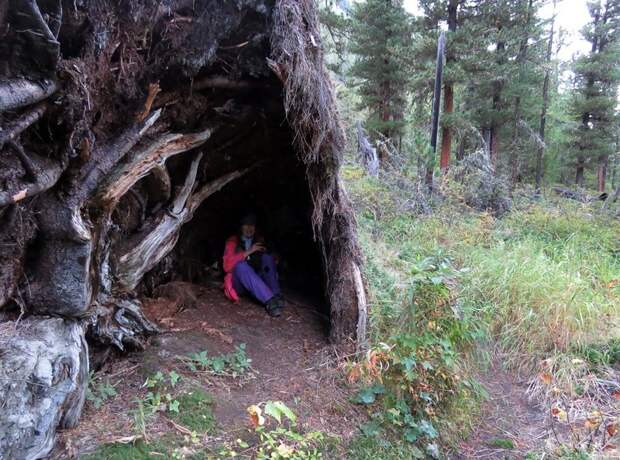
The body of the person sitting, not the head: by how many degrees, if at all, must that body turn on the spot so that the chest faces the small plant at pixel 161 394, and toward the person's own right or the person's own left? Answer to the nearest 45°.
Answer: approximately 45° to the person's own right

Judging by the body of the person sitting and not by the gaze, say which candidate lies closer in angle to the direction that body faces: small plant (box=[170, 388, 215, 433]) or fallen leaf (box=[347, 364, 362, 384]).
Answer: the fallen leaf

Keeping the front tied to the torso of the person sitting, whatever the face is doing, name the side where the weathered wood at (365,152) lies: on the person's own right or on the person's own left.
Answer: on the person's own left

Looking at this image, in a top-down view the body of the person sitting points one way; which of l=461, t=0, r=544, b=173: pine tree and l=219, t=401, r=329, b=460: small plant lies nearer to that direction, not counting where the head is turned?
the small plant

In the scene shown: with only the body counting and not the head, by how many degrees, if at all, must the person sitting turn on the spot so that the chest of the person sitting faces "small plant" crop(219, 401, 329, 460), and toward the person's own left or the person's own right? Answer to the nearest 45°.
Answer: approximately 45° to the person's own right

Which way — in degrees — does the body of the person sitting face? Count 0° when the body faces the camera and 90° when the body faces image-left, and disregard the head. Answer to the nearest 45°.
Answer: approximately 315°

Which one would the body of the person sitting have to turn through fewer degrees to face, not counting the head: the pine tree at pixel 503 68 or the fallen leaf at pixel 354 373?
the fallen leaf

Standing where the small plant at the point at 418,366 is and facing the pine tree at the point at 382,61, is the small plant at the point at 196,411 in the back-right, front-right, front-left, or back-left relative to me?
back-left

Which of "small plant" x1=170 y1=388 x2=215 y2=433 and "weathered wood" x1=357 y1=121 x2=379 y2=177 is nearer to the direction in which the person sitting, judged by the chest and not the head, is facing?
the small plant

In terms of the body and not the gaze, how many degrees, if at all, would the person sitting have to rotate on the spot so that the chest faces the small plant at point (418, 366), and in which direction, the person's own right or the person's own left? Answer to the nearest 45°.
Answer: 0° — they already face it

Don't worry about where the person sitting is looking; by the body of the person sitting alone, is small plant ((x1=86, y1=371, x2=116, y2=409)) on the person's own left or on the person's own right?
on the person's own right

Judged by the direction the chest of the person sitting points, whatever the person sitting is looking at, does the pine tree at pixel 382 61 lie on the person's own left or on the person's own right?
on the person's own left
